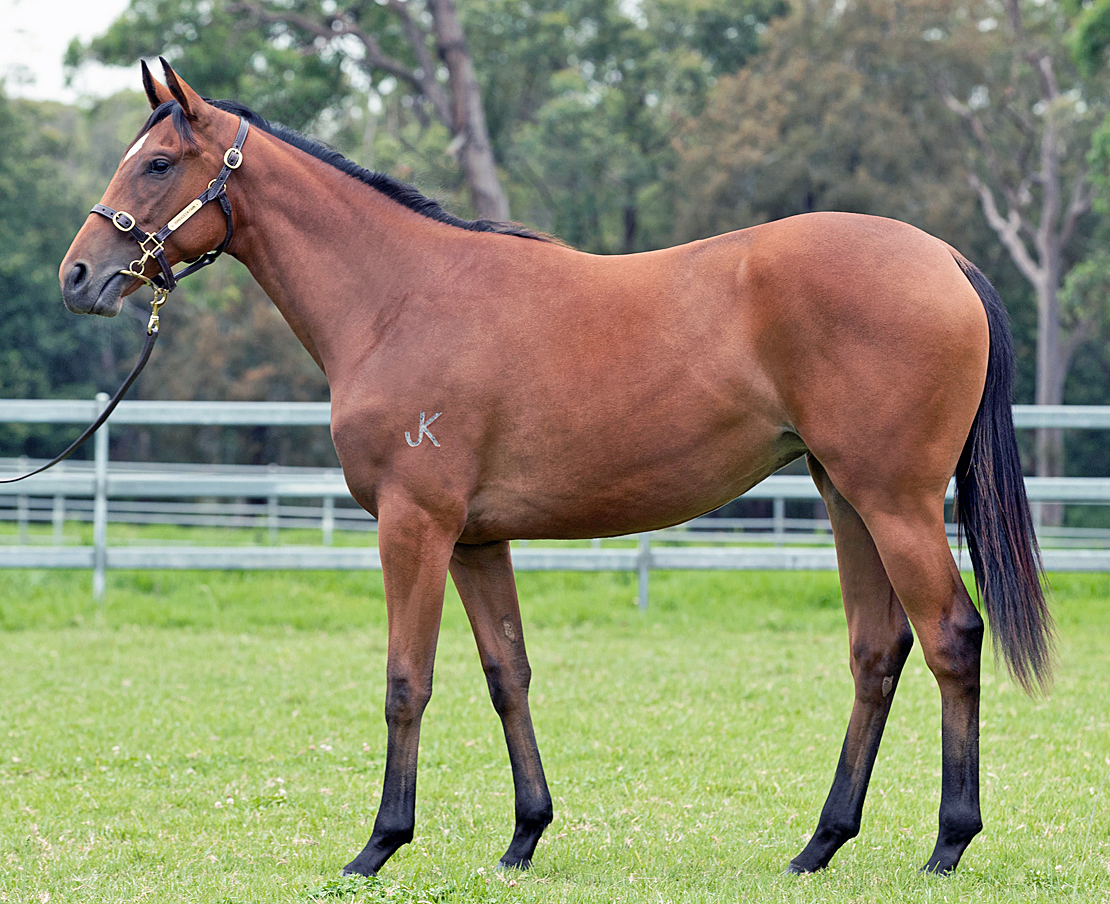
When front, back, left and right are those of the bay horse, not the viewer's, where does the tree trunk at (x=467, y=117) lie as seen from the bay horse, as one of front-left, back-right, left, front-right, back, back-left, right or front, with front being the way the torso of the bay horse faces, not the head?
right

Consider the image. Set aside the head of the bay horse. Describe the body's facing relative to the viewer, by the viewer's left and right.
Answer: facing to the left of the viewer
